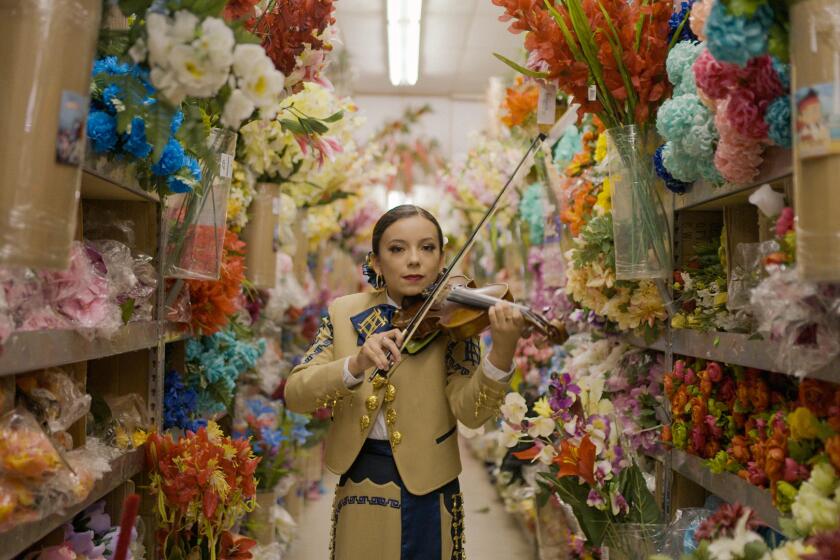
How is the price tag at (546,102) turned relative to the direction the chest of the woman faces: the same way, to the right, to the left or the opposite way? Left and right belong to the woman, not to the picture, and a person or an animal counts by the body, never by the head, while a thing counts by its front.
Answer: the same way

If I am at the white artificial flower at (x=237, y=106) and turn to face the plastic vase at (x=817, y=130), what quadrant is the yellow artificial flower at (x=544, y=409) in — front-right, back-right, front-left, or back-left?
front-left

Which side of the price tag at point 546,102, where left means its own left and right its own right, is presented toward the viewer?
front

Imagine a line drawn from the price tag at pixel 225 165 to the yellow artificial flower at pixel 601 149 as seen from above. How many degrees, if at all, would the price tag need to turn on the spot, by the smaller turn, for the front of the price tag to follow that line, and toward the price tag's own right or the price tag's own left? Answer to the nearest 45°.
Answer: approximately 90° to the price tag's own left

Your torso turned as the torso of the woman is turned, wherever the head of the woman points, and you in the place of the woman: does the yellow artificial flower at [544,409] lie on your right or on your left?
on your left

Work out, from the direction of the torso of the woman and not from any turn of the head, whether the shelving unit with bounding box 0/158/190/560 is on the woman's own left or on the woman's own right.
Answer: on the woman's own right

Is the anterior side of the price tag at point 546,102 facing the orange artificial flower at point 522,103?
no

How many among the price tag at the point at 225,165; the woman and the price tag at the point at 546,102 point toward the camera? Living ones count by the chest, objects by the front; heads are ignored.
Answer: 3

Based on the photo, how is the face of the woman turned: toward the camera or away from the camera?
toward the camera

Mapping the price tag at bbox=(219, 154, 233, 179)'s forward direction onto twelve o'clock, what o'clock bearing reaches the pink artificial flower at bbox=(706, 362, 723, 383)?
The pink artificial flower is roughly at 10 o'clock from the price tag.

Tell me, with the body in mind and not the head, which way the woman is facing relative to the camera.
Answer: toward the camera

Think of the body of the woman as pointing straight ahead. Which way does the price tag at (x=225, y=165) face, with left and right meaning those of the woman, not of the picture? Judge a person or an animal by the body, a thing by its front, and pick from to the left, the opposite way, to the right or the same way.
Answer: the same way
